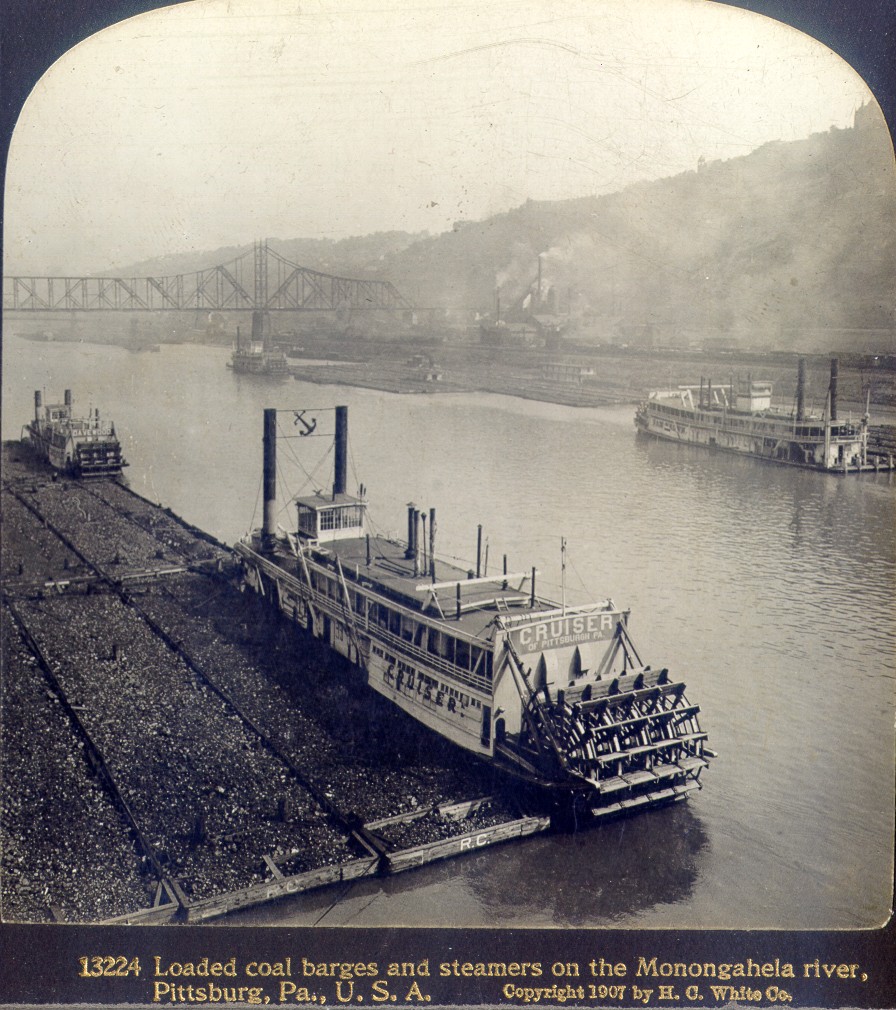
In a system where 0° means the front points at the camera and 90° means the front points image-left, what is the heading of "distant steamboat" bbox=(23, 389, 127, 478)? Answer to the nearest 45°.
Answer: approximately 135°

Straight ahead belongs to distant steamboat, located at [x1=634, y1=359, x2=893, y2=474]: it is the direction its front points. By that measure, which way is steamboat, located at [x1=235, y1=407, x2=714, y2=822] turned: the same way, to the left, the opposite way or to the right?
the opposite way

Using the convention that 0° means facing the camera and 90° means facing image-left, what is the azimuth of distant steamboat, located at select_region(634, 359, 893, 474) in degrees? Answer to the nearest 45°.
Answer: approximately 315°

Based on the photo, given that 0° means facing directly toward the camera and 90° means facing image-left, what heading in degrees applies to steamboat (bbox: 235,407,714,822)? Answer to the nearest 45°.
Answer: approximately 135°

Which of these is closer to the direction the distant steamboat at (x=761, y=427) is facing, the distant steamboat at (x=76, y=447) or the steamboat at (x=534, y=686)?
the steamboat

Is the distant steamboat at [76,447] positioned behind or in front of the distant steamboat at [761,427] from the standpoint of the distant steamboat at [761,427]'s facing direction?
behind
